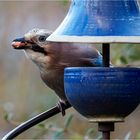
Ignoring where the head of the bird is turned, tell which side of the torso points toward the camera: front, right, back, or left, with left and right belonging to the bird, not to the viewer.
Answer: left

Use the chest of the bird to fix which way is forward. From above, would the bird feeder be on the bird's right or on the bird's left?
on the bird's left
